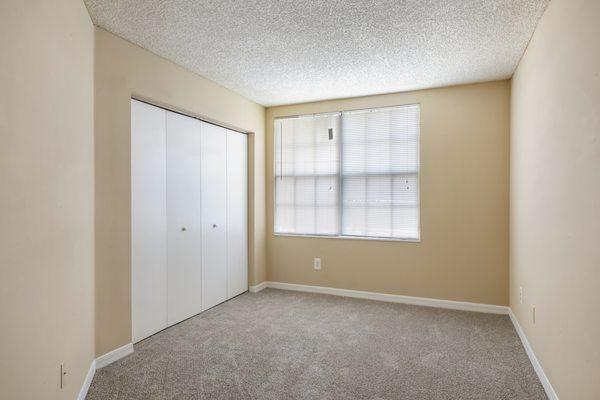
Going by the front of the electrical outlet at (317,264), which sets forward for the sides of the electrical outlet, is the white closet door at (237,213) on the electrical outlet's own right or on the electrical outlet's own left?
on the electrical outlet's own right

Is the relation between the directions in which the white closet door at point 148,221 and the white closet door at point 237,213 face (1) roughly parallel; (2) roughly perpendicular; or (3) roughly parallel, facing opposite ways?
roughly parallel

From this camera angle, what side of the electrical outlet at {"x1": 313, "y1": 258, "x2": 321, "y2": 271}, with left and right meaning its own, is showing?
front

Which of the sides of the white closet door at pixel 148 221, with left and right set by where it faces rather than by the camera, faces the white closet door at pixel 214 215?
left

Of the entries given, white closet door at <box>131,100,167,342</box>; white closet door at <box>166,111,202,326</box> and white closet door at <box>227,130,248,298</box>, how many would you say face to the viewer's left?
0

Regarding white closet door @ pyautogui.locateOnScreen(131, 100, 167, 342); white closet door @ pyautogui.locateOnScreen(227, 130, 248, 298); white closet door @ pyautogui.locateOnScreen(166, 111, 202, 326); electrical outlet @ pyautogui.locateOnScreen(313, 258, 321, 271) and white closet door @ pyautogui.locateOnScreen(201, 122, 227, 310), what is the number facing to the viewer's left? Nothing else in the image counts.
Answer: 0

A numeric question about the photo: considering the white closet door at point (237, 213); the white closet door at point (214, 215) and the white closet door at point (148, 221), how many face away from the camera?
0

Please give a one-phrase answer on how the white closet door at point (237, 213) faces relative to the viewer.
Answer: facing the viewer and to the right of the viewer

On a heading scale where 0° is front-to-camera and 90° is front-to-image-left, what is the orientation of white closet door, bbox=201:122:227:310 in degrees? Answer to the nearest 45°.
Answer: approximately 315°

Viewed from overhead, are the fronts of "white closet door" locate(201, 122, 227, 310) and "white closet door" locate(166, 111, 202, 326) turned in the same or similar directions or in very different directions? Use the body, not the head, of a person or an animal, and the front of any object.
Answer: same or similar directions
